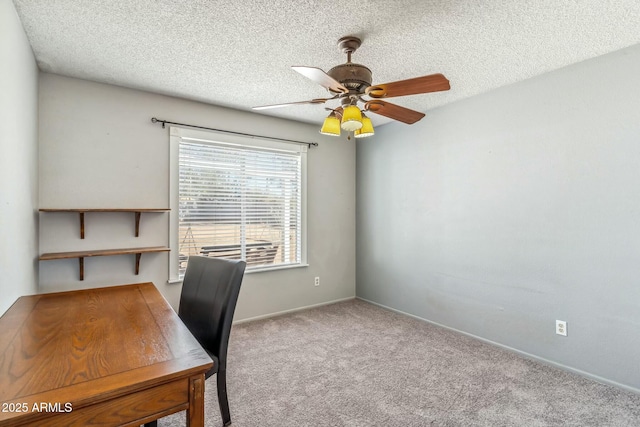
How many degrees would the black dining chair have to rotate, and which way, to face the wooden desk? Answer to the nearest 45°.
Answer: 0° — it already faces it

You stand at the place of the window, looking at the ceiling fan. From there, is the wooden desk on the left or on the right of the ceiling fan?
right

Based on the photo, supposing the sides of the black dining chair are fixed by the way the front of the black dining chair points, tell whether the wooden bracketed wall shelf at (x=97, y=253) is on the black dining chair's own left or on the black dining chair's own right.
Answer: on the black dining chair's own right

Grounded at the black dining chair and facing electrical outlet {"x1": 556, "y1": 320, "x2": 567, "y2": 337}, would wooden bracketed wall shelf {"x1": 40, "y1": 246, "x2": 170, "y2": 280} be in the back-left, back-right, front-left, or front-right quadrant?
back-left

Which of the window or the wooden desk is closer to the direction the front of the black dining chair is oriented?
the wooden desk

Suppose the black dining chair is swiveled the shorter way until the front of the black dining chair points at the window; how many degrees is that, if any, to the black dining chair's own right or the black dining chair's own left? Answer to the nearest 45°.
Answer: approximately 135° to the black dining chair's own right

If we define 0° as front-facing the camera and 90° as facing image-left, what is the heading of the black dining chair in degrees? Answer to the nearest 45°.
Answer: approximately 45°

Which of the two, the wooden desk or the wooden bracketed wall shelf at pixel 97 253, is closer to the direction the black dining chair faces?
the wooden desk
